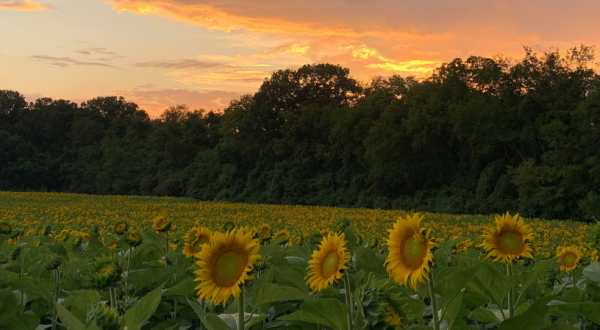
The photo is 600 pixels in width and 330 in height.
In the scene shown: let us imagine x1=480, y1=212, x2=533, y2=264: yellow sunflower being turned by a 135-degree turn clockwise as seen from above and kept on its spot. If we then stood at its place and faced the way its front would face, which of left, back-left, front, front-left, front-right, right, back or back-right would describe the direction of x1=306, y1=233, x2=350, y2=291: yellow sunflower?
left

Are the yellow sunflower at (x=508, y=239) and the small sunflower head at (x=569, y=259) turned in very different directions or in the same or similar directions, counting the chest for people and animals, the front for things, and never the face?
same or similar directions

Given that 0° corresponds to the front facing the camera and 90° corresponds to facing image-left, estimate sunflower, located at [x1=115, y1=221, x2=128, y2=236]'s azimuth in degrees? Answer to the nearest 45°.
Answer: approximately 0°

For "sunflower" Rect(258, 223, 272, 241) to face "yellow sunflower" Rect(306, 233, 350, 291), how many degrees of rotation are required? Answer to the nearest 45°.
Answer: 0° — it already faces it

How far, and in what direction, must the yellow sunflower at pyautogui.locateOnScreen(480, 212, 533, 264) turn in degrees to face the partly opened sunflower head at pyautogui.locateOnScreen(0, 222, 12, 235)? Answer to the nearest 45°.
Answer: approximately 90° to its right

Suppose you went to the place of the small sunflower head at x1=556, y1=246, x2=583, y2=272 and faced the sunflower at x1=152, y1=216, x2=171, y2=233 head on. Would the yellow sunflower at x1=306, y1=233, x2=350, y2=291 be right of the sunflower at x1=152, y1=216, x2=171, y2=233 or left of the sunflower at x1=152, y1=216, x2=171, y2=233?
left

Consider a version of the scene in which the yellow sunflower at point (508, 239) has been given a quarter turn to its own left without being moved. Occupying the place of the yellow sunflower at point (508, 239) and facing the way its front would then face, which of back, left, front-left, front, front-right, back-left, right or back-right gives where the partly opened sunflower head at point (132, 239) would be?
back

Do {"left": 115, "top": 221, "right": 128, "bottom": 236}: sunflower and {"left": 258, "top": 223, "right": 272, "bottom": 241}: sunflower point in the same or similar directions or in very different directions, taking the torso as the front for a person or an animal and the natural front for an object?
same or similar directions

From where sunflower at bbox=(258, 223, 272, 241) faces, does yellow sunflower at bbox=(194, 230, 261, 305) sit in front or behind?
in front

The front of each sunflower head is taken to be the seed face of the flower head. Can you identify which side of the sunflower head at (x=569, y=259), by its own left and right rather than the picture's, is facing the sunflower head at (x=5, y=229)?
right

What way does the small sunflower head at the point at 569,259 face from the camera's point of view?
toward the camera

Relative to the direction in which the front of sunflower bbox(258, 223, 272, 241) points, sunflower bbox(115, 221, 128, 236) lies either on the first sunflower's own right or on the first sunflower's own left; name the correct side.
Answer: on the first sunflower's own right

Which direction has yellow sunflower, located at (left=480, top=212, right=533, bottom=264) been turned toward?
toward the camera
